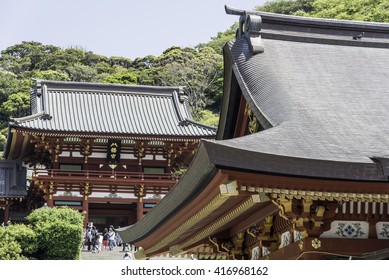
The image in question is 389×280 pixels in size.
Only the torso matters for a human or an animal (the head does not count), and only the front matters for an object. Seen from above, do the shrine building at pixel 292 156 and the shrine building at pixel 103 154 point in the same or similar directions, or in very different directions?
same or similar directions

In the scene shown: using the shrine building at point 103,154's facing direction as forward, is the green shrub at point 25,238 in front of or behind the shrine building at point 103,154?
in front

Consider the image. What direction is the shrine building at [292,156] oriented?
toward the camera

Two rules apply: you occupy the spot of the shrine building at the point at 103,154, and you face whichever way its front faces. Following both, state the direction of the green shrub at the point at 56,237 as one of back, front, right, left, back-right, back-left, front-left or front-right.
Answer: front

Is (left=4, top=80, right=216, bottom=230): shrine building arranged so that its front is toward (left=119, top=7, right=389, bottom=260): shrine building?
yes

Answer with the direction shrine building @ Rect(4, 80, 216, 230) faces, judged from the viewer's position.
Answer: facing the viewer
